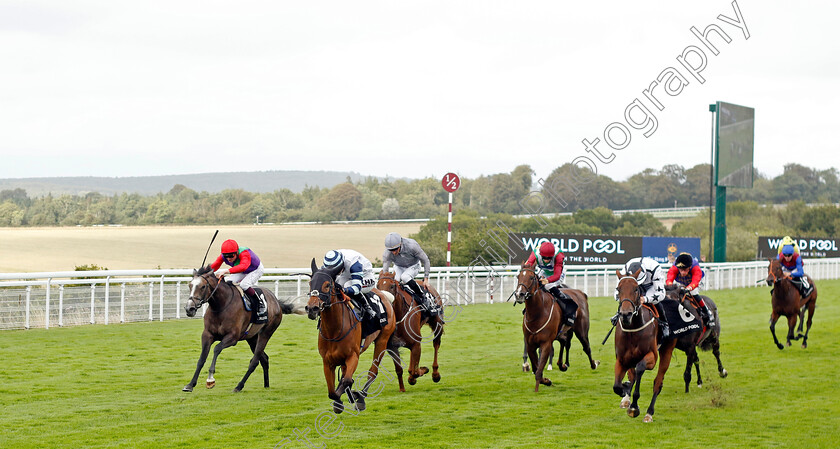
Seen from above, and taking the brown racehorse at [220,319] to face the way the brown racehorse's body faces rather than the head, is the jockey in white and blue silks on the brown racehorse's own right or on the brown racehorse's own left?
on the brown racehorse's own left

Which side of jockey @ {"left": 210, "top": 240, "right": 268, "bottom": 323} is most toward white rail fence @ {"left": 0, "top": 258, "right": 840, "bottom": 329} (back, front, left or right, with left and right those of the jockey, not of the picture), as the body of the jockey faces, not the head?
back

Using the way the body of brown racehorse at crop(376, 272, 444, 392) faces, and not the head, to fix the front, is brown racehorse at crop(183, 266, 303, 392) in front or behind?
in front

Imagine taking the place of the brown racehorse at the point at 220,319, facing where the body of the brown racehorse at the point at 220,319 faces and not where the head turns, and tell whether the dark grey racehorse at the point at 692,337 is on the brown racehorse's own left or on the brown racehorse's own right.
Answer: on the brown racehorse's own left

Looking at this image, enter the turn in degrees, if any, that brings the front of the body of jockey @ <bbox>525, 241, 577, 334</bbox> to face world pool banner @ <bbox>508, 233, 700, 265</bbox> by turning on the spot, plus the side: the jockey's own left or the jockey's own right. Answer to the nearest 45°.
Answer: approximately 135° to the jockey's own right

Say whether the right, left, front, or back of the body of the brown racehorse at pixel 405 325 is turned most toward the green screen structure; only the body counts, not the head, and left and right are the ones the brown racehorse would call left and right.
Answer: back

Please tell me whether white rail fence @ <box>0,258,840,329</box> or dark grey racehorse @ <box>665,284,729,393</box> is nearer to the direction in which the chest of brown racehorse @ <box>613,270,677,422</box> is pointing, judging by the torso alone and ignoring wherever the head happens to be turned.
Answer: the white rail fence

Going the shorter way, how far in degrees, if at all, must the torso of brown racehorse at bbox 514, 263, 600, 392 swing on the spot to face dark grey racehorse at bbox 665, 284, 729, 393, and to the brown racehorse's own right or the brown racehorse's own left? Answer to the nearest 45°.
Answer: approximately 135° to the brown racehorse's own left

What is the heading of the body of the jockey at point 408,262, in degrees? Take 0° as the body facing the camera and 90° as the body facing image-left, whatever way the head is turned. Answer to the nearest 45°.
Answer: approximately 45°

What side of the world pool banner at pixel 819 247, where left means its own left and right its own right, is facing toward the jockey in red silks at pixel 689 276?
front
